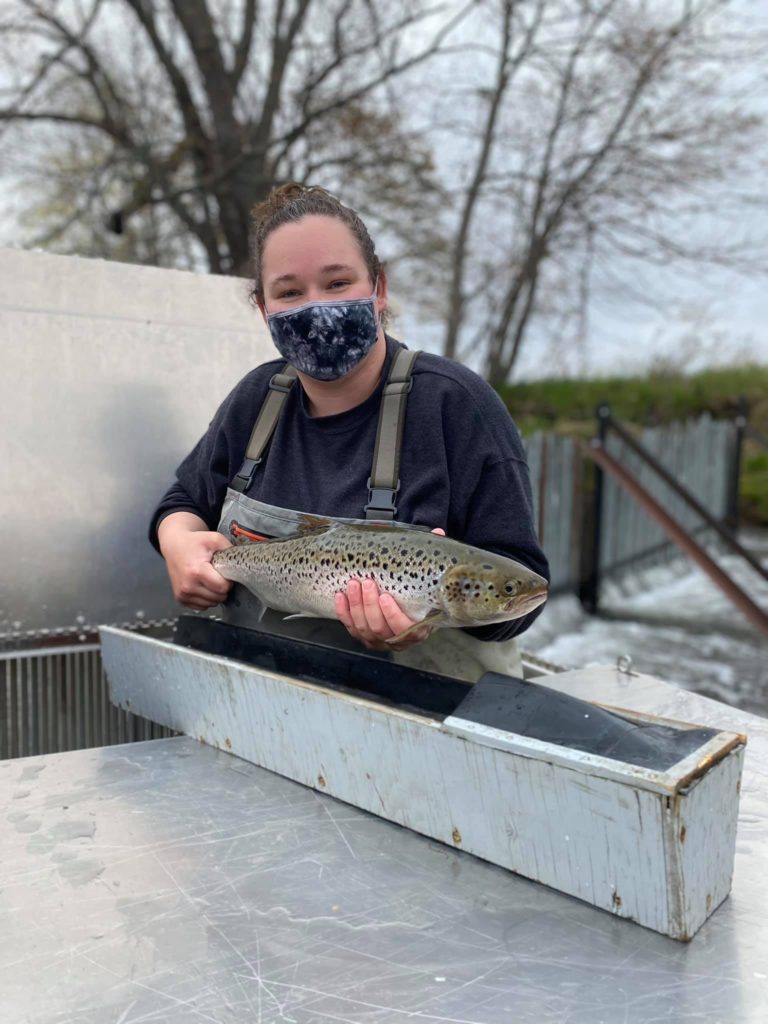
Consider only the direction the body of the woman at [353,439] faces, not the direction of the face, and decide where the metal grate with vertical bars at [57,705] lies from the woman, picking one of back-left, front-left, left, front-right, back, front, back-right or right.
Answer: right

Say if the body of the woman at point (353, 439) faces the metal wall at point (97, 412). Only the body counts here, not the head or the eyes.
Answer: no

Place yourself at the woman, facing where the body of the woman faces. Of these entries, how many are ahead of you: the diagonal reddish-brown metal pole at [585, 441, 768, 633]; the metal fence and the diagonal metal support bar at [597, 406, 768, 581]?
0

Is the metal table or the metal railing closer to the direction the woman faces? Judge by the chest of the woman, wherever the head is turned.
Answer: the metal table

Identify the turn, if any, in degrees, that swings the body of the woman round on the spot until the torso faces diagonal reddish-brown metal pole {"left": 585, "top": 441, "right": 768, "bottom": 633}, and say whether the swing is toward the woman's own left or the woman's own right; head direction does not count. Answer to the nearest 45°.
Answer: approximately 180°

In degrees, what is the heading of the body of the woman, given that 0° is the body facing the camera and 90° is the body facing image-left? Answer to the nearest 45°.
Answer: approximately 45°

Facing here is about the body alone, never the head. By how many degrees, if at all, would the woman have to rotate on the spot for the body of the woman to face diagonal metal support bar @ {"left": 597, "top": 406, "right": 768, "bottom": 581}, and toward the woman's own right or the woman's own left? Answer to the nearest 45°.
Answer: approximately 180°

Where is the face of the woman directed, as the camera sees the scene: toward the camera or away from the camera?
toward the camera
